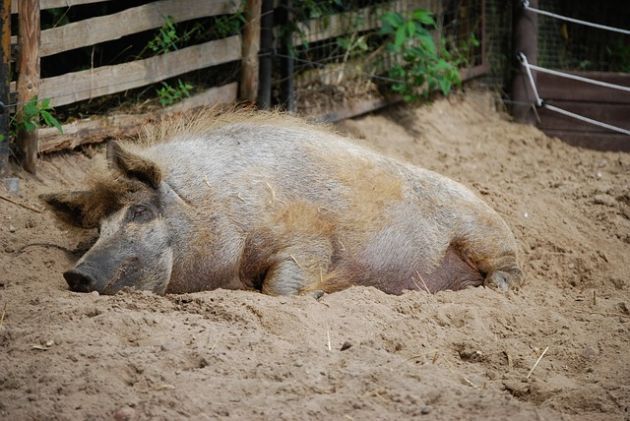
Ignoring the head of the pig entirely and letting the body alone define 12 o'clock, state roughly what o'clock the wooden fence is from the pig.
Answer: The wooden fence is roughly at 2 o'clock from the pig.

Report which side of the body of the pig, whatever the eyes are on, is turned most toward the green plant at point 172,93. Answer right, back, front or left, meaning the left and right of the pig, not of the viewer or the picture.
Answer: right

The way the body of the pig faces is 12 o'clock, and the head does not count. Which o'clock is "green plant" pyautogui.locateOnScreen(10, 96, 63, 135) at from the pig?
The green plant is roughly at 1 o'clock from the pig.

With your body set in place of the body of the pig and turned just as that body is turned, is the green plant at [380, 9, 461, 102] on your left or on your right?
on your right

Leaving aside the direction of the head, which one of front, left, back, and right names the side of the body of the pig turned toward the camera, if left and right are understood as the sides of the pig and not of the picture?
left

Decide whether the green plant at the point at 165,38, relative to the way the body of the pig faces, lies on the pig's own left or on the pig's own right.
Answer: on the pig's own right

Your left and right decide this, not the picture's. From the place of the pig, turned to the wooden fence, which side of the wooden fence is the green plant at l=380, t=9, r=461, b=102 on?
right

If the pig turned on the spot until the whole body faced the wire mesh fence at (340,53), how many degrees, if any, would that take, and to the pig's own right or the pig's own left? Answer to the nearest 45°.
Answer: approximately 90° to the pig's own right

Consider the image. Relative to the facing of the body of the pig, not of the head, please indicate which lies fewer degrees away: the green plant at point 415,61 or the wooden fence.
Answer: the wooden fence

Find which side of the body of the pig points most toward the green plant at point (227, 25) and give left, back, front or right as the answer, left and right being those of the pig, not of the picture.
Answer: right
